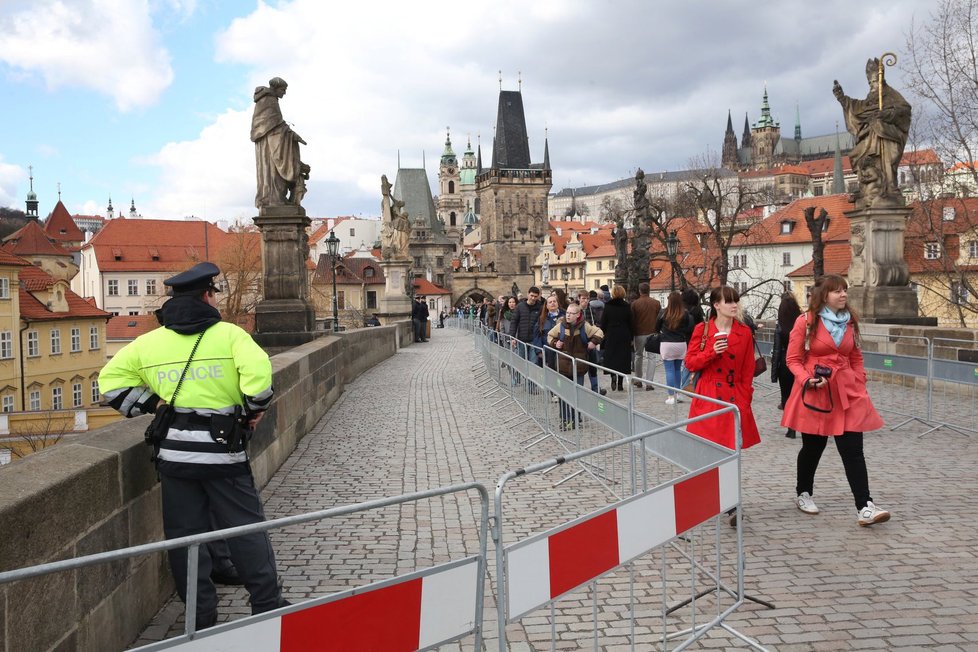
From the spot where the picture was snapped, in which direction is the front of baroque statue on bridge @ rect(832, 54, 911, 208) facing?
facing the viewer and to the left of the viewer

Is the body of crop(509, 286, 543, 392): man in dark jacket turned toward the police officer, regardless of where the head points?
yes

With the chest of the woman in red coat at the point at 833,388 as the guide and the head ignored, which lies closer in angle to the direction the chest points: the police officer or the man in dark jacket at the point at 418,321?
the police officer

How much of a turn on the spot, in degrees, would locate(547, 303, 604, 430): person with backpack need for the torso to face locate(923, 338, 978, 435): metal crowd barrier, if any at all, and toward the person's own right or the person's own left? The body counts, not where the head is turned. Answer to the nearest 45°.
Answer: approximately 90° to the person's own left

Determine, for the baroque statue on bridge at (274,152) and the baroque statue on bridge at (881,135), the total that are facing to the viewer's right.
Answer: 1

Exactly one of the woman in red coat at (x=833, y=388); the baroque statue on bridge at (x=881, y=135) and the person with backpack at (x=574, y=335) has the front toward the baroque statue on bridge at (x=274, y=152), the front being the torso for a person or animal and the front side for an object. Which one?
the baroque statue on bridge at (x=881, y=135)

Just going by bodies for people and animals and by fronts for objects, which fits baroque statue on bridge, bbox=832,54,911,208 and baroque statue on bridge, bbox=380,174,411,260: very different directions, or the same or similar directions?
very different directions

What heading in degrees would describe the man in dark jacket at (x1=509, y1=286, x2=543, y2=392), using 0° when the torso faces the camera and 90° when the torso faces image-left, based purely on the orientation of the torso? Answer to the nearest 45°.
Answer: approximately 0°

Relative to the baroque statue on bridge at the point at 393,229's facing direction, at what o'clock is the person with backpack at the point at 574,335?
The person with backpack is roughly at 3 o'clock from the baroque statue on bridge.

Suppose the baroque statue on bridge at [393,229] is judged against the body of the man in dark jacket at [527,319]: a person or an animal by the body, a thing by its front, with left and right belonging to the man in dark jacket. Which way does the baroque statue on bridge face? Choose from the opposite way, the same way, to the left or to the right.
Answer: to the left

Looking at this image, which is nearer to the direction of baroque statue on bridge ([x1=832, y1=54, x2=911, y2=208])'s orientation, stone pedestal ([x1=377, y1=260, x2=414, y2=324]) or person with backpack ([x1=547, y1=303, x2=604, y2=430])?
the person with backpack

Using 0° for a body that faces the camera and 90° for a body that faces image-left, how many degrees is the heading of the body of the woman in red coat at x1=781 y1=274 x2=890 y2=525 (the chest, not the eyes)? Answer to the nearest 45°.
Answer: approximately 315°

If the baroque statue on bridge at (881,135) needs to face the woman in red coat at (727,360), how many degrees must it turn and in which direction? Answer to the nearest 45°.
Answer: approximately 45° to its left

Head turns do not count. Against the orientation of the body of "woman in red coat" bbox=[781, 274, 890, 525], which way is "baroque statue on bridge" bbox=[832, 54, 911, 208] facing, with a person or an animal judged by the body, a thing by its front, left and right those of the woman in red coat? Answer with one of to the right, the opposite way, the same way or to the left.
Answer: to the right

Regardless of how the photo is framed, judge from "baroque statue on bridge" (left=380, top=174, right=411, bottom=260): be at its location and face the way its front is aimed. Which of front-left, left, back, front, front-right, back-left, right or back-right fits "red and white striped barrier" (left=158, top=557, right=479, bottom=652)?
right

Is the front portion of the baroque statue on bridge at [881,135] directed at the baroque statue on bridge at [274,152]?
yes

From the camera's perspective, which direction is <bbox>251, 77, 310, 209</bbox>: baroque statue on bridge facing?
to the viewer's right
